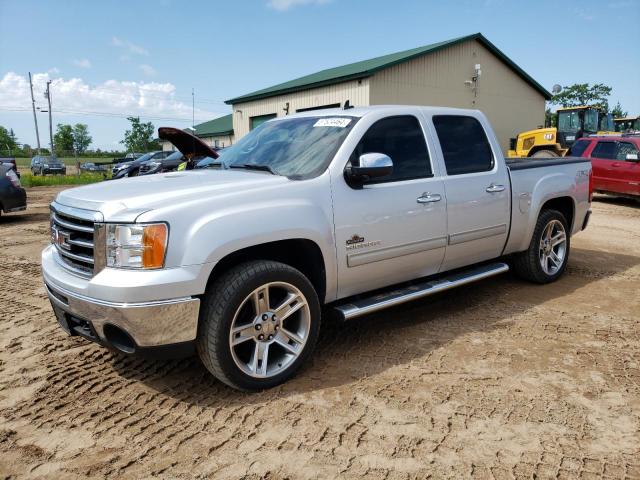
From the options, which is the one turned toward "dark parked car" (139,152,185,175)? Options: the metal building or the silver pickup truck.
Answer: the metal building

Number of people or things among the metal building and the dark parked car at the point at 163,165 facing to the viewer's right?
0

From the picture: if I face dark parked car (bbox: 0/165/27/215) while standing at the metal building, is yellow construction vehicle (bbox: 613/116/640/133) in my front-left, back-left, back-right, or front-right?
back-left

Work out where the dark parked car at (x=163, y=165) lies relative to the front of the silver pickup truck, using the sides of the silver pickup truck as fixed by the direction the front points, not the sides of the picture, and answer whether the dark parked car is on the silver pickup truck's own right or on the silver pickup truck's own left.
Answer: on the silver pickup truck's own right

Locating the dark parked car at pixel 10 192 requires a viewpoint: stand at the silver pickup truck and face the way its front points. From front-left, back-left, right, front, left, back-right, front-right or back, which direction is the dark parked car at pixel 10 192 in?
right

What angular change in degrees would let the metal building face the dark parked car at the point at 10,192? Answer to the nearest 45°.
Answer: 0° — it already faces it

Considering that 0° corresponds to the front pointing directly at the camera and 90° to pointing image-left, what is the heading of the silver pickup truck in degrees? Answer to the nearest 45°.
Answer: approximately 45°

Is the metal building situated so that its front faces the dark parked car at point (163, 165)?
yes

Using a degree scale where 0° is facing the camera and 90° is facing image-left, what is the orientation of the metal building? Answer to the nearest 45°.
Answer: approximately 45°

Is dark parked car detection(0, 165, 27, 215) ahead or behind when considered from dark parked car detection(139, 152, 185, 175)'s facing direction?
ahead
